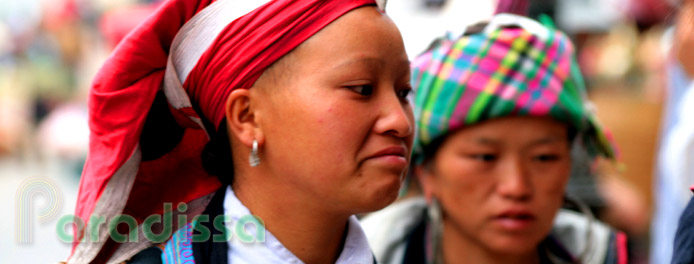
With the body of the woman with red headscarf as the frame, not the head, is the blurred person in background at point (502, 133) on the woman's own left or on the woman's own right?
on the woman's own left

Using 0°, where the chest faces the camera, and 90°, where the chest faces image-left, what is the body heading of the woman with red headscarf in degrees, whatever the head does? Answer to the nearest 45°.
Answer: approximately 315°

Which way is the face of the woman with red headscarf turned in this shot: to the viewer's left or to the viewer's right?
to the viewer's right

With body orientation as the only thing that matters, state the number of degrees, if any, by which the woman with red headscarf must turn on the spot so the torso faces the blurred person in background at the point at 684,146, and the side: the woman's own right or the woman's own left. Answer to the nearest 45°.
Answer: approximately 45° to the woman's own left

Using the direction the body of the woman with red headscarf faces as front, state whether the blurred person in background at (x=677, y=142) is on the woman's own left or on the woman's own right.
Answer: on the woman's own left
